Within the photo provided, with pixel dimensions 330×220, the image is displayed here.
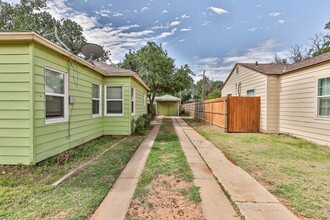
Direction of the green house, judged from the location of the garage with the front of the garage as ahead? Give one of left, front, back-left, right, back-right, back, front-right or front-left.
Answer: front

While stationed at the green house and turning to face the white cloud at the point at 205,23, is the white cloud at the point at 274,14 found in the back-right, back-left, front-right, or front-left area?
front-right

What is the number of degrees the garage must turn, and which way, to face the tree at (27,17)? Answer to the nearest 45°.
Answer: approximately 45° to its right

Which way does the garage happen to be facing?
toward the camera

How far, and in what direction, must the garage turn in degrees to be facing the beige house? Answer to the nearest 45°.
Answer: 0° — it already faces it

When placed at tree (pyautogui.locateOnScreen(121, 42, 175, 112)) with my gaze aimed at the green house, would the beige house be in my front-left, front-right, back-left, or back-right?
front-left
